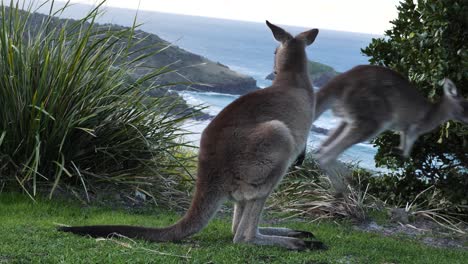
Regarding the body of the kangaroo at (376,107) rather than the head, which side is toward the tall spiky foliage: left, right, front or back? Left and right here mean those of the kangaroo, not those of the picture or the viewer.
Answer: back

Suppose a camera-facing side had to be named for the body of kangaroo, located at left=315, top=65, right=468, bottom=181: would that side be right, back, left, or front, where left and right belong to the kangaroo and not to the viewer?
right

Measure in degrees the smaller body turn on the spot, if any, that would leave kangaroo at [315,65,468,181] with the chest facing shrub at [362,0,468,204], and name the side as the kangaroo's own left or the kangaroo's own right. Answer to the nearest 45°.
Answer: approximately 90° to the kangaroo's own left

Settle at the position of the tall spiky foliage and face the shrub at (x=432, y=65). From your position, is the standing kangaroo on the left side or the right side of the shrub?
right
